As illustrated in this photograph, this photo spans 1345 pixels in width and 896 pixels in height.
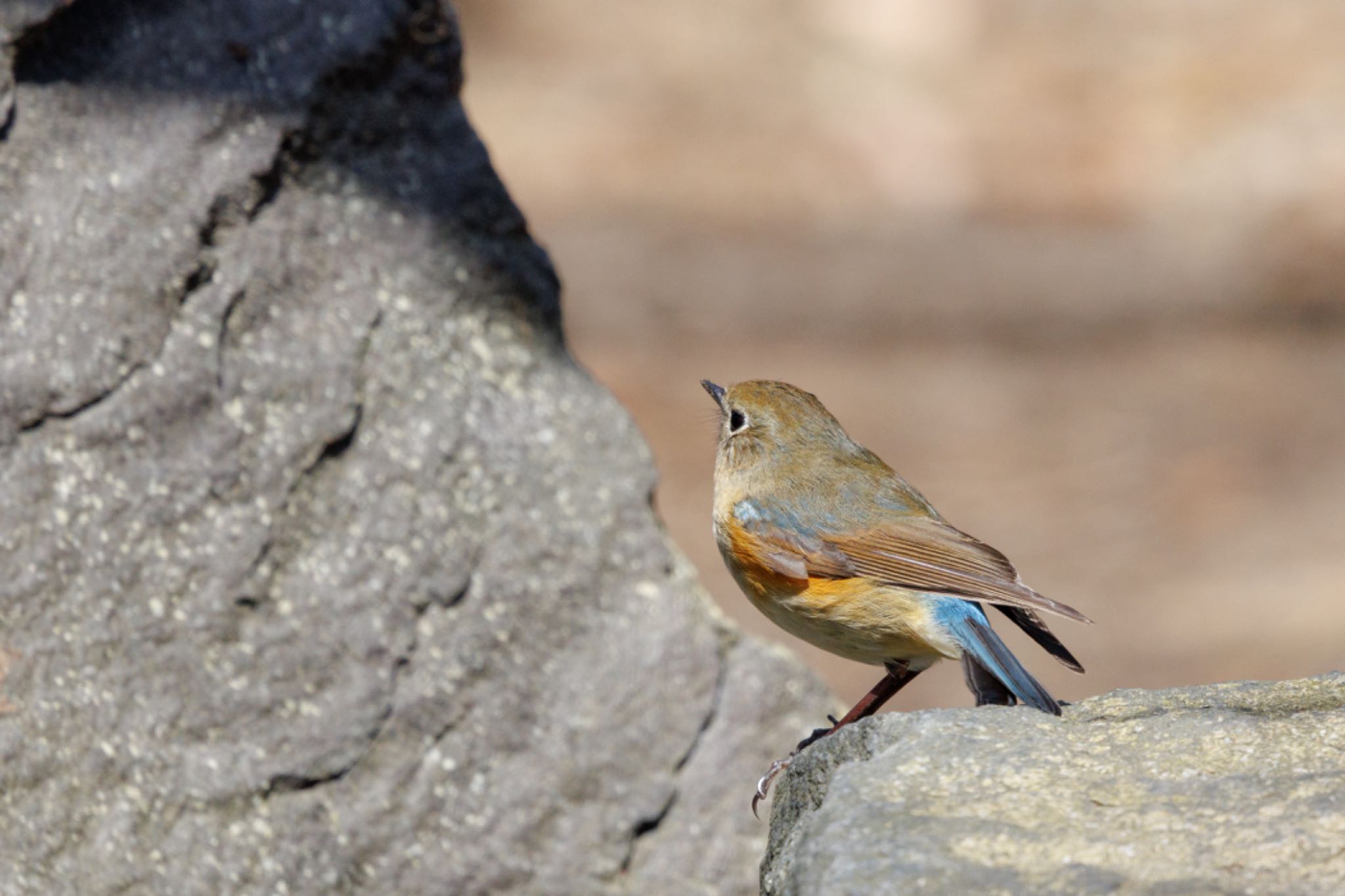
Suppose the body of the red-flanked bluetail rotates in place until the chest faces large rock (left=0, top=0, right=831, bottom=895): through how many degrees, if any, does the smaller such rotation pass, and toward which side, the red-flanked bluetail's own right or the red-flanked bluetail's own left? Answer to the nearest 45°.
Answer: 0° — it already faces it

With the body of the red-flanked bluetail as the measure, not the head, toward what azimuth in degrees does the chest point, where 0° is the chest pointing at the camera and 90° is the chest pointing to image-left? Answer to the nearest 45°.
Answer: approximately 90°
